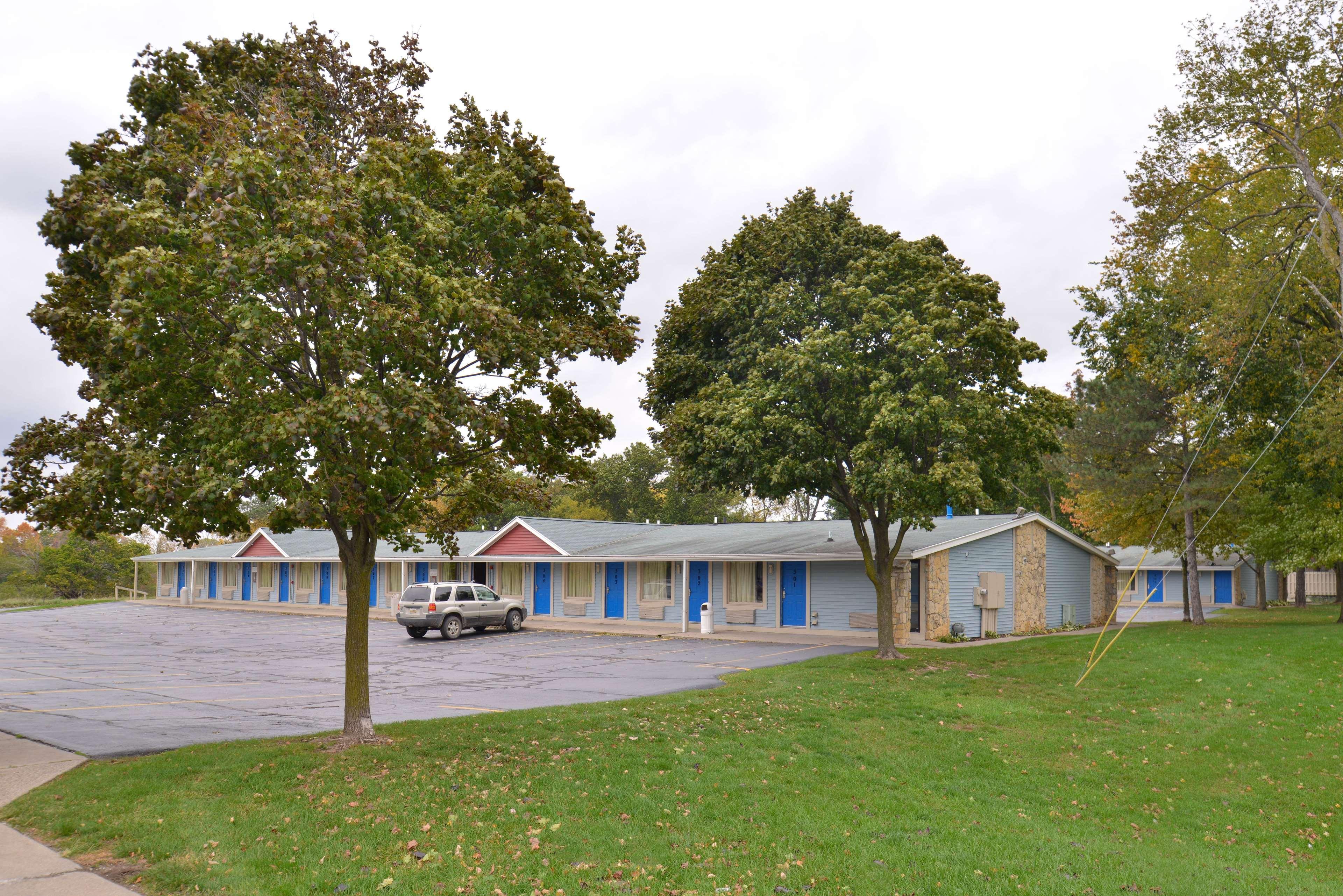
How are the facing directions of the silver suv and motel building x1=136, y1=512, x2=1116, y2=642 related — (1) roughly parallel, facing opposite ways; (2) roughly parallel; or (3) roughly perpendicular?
roughly parallel, facing opposite ways

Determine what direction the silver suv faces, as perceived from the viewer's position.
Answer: facing away from the viewer and to the right of the viewer

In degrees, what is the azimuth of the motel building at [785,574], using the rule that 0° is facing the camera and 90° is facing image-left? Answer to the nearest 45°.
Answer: approximately 45°
